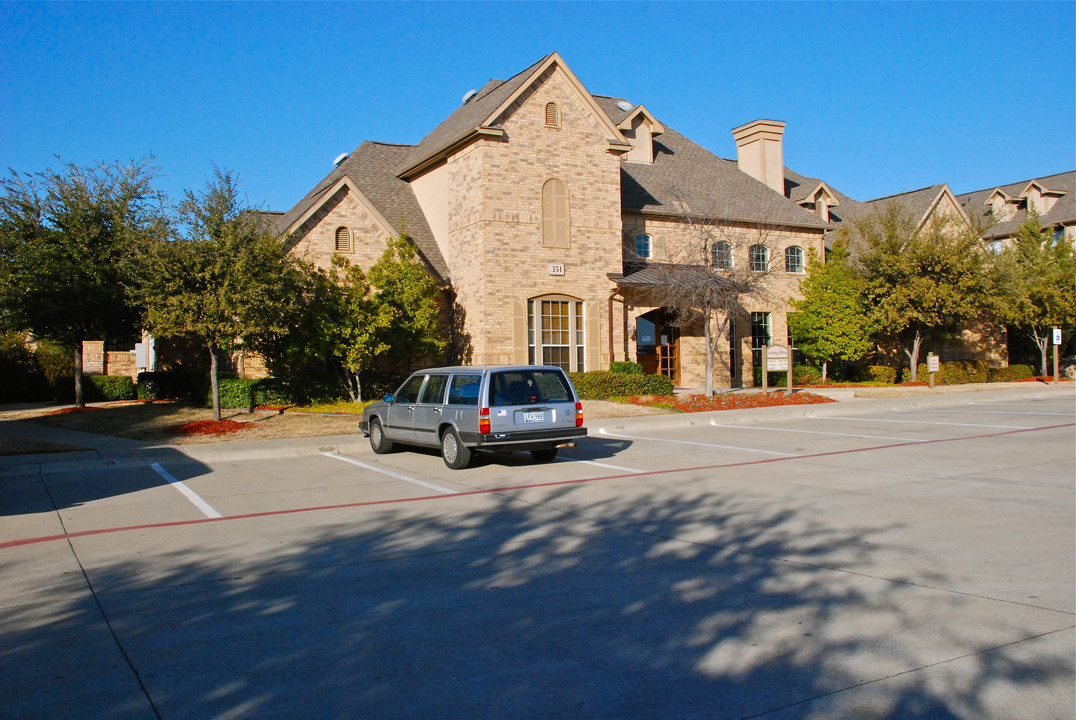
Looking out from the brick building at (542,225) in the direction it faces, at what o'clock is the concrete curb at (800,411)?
The concrete curb is roughly at 11 o'clock from the brick building.

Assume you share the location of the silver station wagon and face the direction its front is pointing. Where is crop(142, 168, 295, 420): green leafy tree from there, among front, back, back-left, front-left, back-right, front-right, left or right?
front

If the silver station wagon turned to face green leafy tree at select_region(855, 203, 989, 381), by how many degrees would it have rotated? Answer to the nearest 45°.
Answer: approximately 90° to its right

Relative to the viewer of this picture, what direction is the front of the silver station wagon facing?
facing away from the viewer and to the left of the viewer

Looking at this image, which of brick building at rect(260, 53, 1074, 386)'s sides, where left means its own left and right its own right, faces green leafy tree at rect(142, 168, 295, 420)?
right

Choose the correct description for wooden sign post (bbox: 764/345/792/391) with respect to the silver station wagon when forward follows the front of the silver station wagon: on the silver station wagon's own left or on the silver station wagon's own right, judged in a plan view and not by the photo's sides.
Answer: on the silver station wagon's own right

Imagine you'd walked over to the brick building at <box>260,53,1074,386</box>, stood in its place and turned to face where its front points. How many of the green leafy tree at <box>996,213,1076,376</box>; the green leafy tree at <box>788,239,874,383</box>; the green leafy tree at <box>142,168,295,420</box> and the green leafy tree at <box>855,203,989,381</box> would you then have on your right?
1

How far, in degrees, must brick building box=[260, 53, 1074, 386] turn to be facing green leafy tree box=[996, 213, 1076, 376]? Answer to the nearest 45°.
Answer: approximately 90° to its left

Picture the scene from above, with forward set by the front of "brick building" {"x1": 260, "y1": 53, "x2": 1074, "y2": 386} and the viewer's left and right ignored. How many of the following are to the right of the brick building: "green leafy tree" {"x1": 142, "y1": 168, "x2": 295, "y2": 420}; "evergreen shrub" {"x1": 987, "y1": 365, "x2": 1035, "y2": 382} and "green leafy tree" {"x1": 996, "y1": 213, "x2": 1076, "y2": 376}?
1

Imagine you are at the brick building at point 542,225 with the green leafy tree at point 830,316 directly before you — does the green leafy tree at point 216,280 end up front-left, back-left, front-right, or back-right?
back-right

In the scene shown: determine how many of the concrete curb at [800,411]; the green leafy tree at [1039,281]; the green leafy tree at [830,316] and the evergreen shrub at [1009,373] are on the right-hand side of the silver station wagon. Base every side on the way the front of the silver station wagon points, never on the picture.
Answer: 4

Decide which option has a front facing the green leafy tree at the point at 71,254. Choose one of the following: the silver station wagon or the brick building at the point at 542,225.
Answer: the silver station wagon

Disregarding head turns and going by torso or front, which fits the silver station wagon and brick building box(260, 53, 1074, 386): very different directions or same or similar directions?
very different directions

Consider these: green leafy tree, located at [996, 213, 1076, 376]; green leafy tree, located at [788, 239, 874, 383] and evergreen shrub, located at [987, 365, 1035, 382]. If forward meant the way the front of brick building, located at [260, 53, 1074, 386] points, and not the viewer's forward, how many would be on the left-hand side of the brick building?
3

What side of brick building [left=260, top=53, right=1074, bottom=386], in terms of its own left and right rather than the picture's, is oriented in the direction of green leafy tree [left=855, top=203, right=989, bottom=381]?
left

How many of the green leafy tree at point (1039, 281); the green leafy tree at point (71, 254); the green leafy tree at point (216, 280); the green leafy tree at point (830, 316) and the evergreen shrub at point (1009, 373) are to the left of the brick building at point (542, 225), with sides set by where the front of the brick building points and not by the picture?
3

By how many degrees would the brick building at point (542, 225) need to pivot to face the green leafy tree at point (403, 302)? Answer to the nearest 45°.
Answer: approximately 90° to its right

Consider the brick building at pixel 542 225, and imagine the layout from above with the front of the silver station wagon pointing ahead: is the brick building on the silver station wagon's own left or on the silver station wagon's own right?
on the silver station wagon's own right

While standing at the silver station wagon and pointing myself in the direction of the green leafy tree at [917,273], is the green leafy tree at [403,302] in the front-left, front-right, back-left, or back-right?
front-left
